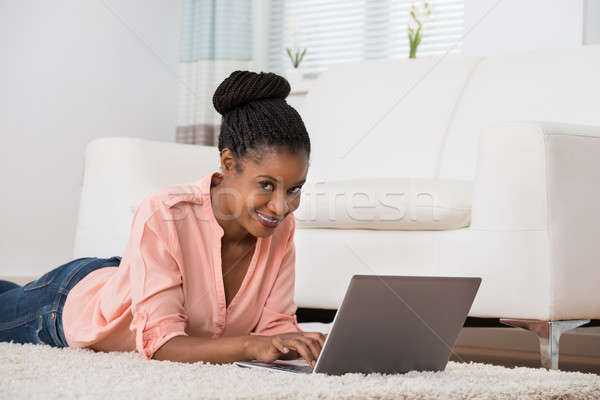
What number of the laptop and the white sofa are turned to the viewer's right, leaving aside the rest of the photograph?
0

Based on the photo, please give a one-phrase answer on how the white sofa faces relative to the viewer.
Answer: facing the viewer and to the left of the viewer

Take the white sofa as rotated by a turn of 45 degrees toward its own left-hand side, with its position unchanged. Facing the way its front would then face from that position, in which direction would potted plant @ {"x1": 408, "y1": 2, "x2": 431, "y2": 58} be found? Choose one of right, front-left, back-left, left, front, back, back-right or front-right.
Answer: back

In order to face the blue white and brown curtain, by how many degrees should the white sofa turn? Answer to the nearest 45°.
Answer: approximately 90° to its right

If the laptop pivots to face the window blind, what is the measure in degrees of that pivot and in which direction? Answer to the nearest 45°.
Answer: approximately 45° to its right

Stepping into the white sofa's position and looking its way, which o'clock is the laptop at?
The laptop is roughly at 11 o'clock from the white sofa.

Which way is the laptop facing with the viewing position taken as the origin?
facing away from the viewer and to the left of the viewer

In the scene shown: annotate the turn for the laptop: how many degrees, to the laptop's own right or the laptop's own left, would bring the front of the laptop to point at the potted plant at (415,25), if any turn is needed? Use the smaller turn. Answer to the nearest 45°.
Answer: approximately 45° to the laptop's own right

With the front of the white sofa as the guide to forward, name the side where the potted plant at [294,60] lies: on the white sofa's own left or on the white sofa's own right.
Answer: on the white sofa's own right

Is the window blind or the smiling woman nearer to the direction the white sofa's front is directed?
the smiling woman
